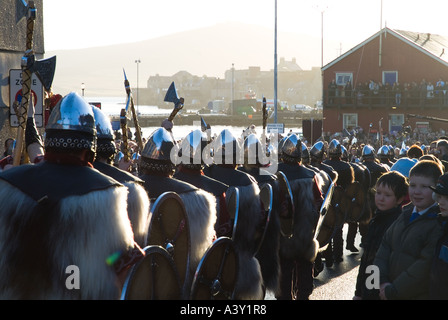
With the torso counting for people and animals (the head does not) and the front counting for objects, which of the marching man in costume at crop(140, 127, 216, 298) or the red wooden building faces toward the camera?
the red wooden building

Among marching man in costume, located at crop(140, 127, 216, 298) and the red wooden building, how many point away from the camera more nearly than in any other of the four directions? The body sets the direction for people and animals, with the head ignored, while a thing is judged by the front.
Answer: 1

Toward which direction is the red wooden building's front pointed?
toward the camera

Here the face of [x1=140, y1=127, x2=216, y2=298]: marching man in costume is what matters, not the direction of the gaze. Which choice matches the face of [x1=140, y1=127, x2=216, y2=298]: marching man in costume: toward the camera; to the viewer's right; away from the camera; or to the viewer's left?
away from the camera

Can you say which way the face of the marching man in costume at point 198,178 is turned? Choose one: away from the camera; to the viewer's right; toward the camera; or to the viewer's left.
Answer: away from the camera

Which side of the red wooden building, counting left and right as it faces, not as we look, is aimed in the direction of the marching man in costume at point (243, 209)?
front

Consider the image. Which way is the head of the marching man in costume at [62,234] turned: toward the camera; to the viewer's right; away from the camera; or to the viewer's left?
away from the camera

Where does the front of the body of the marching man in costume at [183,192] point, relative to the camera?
away from the camera

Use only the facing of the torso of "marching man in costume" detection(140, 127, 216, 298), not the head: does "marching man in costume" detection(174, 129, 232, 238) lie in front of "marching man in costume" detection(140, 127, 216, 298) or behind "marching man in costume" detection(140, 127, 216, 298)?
in front

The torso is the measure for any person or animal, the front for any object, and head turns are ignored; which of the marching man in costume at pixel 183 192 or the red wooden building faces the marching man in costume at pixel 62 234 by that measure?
the red wooden building

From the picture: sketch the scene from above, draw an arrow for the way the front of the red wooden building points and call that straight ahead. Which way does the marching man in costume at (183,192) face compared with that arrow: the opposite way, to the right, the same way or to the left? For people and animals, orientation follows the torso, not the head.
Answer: the opposite way

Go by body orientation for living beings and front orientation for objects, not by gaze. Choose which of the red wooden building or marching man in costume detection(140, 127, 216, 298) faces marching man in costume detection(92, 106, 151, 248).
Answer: the red wooden building

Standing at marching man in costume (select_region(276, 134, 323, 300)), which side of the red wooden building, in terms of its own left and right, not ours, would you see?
front

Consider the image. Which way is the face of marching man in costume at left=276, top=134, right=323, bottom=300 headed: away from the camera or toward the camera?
away from the camera

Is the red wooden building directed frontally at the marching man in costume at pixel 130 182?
yes
